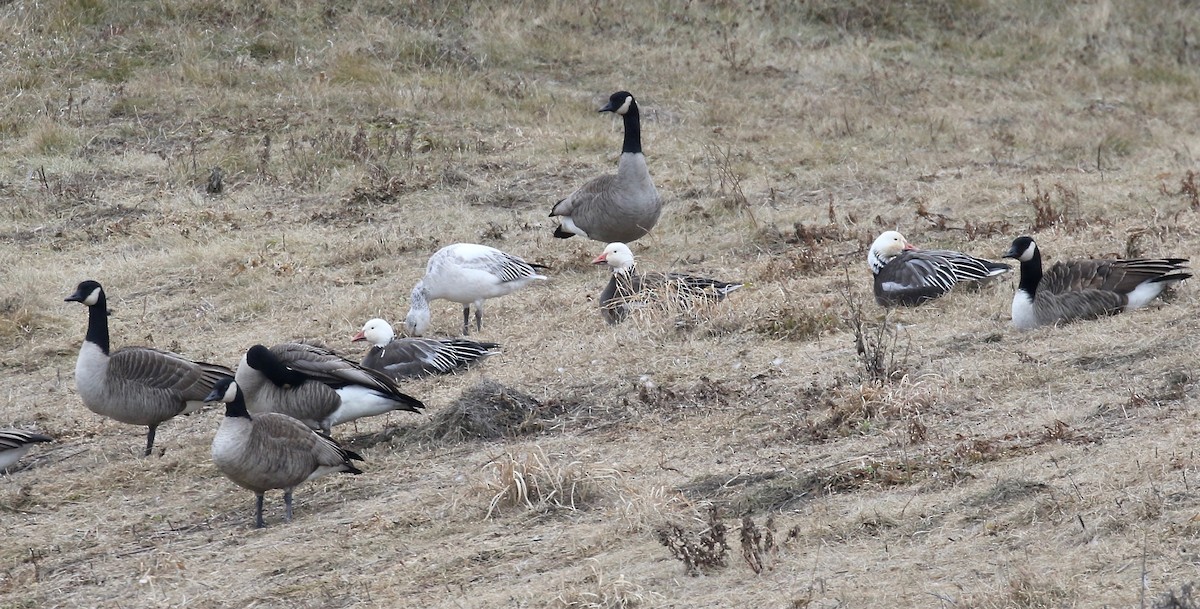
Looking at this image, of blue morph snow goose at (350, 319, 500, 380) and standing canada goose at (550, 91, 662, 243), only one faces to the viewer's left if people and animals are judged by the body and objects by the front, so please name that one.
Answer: the blue morph snow goose

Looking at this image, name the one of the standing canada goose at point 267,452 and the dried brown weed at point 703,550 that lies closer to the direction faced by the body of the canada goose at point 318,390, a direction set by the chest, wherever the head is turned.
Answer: the standing canada goose

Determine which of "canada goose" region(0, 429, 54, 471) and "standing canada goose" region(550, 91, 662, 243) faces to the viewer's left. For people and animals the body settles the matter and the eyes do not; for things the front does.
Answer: the canada goose

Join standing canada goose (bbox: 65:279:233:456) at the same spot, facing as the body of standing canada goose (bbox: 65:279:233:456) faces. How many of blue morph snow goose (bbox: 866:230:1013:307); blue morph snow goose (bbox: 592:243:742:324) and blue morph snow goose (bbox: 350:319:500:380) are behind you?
3

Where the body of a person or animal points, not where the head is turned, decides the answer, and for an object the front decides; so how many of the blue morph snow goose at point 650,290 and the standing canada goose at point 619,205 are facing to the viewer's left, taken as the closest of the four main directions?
1

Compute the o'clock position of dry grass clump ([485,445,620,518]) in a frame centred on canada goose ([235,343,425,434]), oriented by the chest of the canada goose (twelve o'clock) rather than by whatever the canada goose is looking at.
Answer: The dry grass clump is roughly at 8 o'clock from the canada goose.

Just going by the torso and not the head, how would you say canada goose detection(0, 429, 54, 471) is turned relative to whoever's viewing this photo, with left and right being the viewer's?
facing to the left of the viewer

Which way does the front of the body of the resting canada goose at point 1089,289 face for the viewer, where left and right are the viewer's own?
facing to the left of the viewer

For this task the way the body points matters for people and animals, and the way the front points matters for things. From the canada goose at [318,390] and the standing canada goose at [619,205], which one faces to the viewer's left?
the canada goose

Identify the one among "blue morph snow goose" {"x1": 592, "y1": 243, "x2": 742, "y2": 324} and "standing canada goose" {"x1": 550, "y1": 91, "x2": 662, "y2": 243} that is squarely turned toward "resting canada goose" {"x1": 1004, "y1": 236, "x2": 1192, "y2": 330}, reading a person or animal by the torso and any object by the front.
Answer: the standing canada goose

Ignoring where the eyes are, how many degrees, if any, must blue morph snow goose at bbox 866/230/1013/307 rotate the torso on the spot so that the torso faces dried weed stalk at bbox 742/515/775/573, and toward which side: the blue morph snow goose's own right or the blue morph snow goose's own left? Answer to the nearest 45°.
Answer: approximately 90° to the blue morph snow goose's own left

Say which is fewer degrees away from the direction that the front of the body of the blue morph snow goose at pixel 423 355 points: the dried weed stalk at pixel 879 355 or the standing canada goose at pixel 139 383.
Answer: the standing canada goose

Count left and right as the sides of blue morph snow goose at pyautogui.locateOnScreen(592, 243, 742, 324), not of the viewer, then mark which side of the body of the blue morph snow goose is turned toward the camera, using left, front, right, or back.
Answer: left

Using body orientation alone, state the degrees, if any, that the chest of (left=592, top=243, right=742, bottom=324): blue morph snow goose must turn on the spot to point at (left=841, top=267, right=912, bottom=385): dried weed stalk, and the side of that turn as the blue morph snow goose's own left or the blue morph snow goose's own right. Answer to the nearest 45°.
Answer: approximately 135° to the blue morph snow goose's own left

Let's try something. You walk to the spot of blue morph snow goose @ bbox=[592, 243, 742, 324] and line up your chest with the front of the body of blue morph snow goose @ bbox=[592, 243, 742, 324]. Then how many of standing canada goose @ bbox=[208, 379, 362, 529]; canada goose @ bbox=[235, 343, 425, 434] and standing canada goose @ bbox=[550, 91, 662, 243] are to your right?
1

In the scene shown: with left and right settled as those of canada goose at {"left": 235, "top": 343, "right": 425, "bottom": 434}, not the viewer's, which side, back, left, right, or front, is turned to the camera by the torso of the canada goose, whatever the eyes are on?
left

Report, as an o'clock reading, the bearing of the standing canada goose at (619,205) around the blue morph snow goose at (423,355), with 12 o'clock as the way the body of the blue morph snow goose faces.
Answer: The standing canada goose is roughly at 4 o'clock from the blue morph snow goose.

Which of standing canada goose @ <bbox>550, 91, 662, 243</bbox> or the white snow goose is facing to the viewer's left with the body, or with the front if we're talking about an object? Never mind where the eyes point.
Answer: the white snow goose
